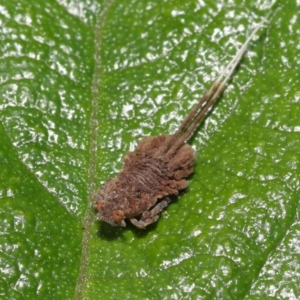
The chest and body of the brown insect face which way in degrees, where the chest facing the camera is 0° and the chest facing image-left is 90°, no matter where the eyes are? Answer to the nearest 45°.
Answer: approximately 45°
